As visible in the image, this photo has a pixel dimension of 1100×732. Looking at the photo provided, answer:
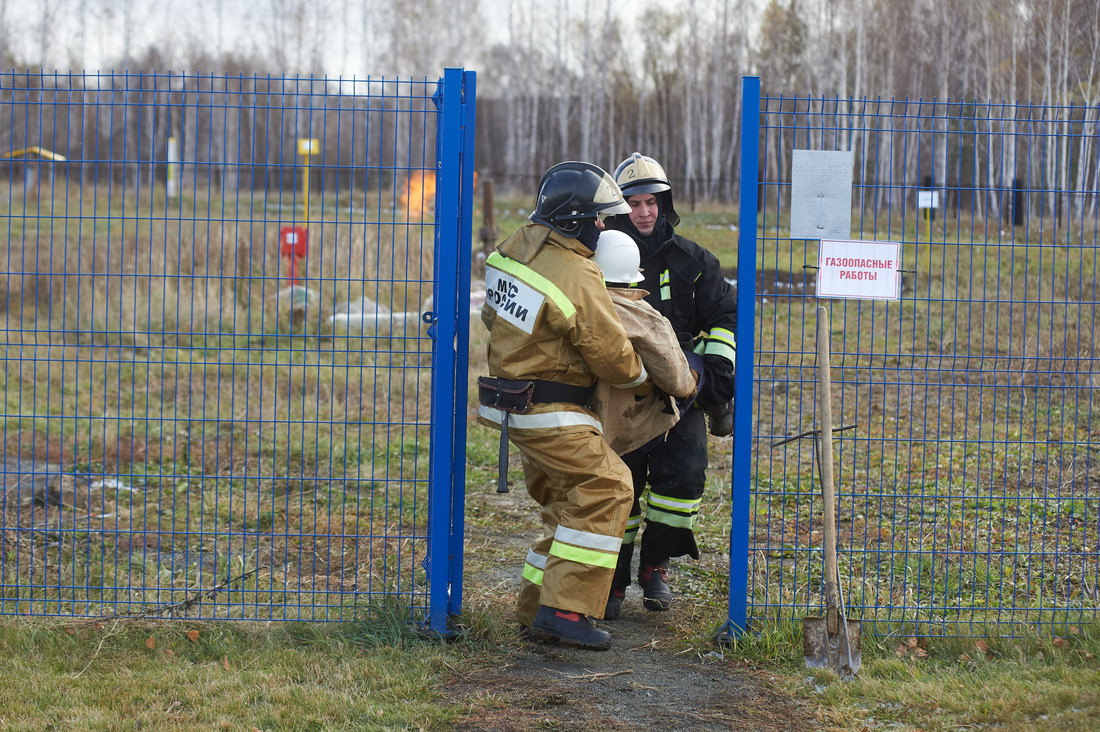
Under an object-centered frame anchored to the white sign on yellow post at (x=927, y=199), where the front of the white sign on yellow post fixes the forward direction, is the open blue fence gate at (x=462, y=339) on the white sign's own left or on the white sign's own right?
on the white sign's own right

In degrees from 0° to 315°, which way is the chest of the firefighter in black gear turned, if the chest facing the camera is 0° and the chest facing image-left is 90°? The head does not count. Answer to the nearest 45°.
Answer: approximately 45°

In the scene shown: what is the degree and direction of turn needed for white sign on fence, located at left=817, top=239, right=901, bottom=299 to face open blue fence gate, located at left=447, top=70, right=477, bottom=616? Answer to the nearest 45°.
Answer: approximately 90° to its right

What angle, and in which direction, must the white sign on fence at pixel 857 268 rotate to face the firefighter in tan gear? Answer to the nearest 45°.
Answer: approximately 45° to its right

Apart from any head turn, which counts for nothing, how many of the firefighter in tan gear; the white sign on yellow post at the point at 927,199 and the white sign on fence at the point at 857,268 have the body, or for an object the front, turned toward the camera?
2

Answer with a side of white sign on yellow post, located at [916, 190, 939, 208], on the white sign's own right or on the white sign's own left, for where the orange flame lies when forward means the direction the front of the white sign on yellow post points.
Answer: on the white sign's own right

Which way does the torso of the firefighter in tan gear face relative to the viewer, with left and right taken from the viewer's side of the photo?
facing away from the viewer and to the right of the viewer

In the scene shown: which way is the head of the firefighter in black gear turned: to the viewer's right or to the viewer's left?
to the viewer's left
